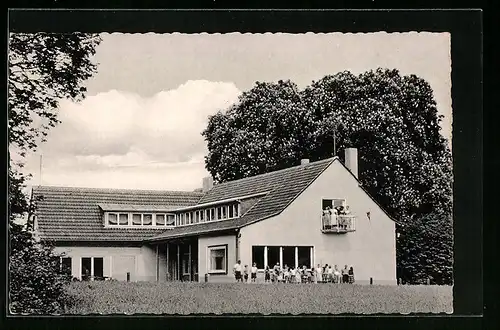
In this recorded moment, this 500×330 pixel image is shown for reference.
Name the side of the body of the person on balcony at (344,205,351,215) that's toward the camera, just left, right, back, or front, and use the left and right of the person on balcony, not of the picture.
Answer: front
